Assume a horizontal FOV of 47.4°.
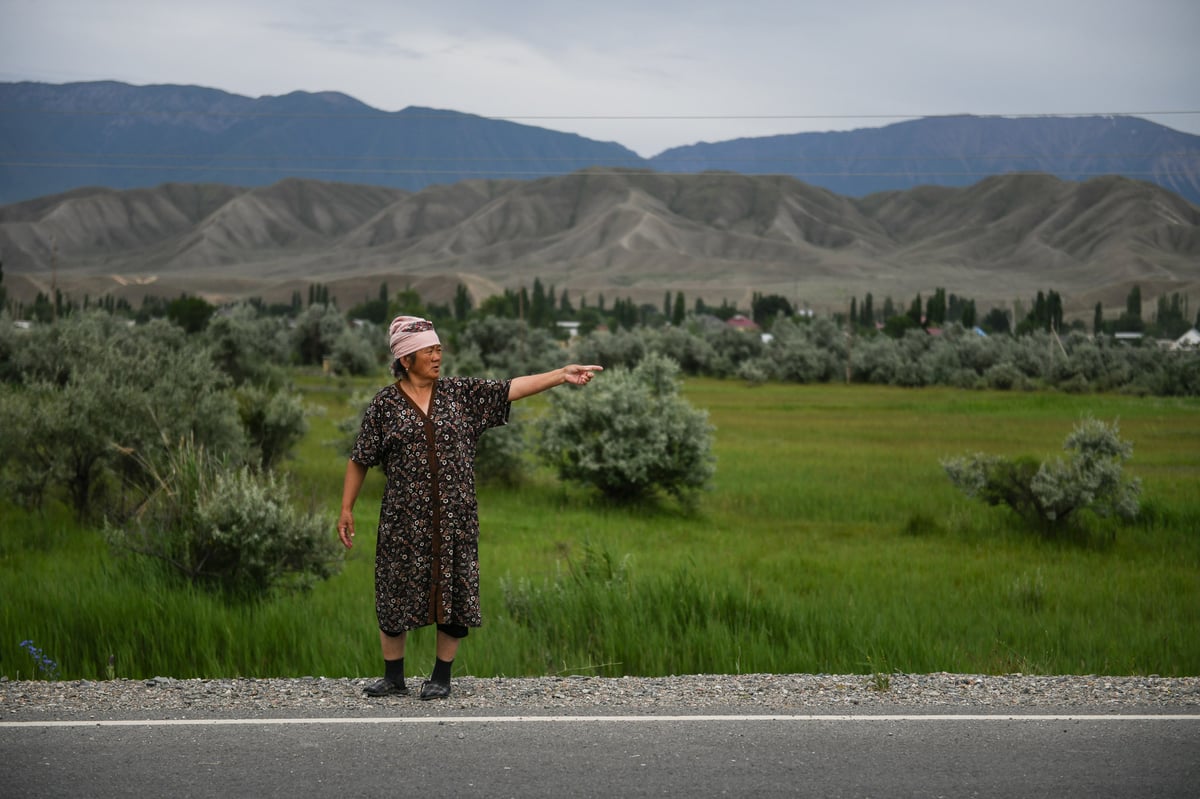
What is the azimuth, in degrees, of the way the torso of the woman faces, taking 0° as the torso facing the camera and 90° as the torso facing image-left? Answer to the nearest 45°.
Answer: approximately 0°

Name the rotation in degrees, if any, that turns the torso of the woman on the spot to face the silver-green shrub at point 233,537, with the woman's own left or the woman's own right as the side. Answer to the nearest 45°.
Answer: approximately 180°

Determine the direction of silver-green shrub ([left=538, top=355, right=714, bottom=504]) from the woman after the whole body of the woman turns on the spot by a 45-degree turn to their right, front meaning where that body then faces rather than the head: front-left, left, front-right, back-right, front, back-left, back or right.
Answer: back-right

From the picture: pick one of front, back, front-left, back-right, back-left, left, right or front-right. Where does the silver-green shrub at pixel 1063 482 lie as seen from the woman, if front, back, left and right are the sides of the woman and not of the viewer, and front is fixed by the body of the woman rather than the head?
back-left
